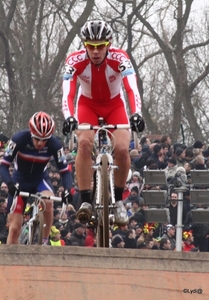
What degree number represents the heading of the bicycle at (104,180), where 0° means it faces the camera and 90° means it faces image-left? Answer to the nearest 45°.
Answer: approximately 0°

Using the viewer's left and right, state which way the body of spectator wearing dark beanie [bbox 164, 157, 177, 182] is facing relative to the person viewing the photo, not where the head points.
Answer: facing the viewer and to the left of the viewer

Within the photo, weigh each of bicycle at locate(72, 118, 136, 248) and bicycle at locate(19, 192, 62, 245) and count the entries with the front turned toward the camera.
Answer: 2

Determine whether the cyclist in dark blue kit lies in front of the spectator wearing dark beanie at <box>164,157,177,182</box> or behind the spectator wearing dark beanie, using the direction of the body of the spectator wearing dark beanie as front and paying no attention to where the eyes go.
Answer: in front

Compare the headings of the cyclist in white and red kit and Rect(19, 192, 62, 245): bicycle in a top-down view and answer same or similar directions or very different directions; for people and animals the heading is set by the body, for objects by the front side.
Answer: same or similar directions

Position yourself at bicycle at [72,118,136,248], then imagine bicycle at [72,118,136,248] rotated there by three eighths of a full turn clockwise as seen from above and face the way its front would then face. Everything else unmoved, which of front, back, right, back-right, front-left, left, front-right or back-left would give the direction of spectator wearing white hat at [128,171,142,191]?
front-right

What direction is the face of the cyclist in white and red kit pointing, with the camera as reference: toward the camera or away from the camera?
toward the camera

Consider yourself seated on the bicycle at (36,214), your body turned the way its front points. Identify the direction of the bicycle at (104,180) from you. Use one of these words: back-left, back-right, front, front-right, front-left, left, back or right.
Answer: front-left

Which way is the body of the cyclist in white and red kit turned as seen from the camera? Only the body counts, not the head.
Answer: toward the camera

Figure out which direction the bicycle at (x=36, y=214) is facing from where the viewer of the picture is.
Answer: facing the viewer

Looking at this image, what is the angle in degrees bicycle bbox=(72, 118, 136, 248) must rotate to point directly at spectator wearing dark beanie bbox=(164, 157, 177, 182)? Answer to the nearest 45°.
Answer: approximately 180°
